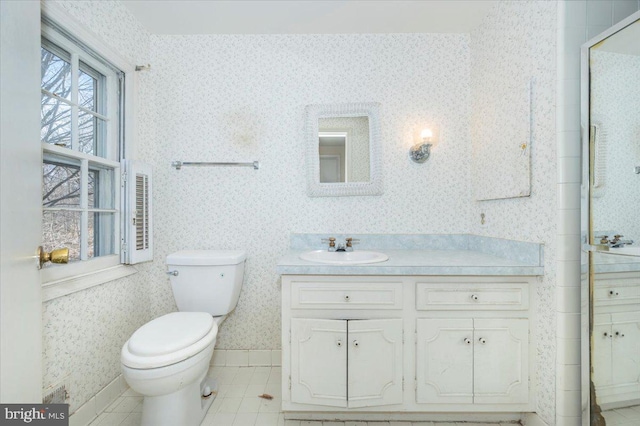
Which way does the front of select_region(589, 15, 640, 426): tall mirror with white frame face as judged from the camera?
facing the viewer and to the left of the viewer

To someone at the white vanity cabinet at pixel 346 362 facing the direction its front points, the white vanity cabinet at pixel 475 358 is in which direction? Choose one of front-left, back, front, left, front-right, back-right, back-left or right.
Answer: left

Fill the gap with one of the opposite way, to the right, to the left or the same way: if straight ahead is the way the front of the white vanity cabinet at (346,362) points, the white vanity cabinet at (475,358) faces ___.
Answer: the same way

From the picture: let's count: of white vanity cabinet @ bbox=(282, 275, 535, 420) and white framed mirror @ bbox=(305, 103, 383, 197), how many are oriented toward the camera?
2

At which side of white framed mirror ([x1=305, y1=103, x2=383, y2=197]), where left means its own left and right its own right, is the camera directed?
front

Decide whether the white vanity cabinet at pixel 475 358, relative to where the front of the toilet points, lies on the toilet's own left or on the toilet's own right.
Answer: on the toilet's own left

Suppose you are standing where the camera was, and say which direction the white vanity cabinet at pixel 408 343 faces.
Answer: facing the viewer

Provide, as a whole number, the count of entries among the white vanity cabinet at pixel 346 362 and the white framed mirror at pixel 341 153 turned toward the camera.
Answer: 2

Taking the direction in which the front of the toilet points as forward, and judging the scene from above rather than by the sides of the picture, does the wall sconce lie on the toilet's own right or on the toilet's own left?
on the toilet's own left

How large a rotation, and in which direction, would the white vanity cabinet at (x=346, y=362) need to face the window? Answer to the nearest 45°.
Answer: approximately 90° to its right
